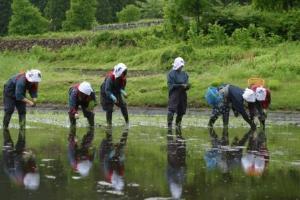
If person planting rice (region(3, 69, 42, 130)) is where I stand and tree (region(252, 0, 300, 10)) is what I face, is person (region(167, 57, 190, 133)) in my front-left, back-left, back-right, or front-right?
front-right

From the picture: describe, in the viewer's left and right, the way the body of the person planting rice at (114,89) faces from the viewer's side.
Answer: facing the viewer and to the right of the viewer

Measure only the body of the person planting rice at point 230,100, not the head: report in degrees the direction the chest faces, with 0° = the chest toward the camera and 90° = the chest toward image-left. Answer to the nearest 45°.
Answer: approximately 270°

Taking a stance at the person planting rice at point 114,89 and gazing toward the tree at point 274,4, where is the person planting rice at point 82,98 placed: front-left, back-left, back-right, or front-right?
back-left

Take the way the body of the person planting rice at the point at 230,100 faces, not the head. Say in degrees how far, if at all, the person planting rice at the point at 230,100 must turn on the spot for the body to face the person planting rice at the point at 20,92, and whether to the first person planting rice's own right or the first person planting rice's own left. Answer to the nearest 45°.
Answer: approximately 180°

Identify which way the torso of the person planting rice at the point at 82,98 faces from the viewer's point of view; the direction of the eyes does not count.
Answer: toward the camera

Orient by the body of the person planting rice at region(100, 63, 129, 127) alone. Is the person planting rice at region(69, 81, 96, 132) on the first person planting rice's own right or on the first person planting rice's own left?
on the first person planting rice's own right

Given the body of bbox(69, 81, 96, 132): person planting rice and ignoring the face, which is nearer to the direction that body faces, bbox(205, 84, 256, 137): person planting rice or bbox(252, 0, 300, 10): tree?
the person planting rice

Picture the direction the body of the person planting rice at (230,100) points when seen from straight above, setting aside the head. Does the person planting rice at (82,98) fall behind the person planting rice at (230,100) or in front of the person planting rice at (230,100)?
behind

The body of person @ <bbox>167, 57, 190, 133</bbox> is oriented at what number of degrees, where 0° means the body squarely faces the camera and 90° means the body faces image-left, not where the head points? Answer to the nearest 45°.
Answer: approximately 315°
